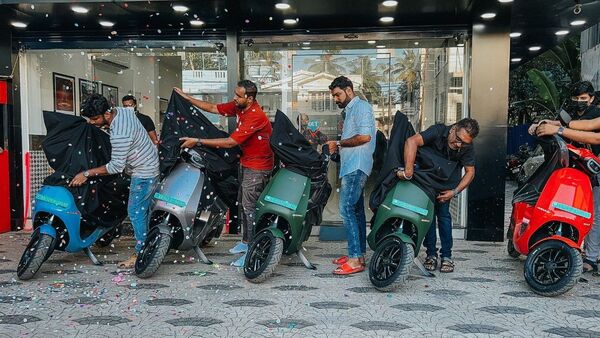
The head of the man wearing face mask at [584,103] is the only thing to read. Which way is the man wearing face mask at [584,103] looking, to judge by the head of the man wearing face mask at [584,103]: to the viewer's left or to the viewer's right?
to the viewer's left

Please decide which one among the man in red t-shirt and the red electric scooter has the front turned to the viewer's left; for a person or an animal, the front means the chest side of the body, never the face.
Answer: the man in red t-shirt

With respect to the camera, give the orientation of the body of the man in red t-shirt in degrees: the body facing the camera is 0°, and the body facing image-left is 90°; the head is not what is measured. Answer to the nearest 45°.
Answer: approximately 90°

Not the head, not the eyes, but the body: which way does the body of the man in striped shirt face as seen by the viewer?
to the viewer's left

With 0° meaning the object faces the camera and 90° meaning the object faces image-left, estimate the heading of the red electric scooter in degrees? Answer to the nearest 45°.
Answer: approximately 315°

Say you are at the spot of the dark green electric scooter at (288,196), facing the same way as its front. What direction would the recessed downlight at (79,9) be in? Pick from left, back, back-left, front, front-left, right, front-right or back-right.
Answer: right

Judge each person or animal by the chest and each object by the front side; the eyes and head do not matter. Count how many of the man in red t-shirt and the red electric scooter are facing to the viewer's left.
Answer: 1

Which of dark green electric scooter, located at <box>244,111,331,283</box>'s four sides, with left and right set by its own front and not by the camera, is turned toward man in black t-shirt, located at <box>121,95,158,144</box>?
right

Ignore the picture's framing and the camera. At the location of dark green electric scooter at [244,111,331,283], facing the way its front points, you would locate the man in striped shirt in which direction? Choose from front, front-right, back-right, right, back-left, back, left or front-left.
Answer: front-right

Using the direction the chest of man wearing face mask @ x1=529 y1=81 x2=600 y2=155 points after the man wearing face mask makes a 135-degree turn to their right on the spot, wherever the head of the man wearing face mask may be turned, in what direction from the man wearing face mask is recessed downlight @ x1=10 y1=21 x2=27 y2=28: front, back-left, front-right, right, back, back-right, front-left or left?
left
